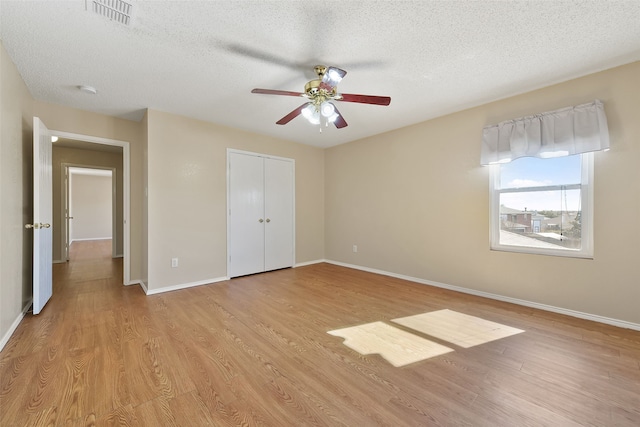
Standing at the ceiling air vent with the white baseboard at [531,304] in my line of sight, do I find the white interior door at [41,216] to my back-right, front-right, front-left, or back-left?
back-left

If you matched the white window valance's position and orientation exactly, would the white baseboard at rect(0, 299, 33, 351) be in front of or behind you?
in front

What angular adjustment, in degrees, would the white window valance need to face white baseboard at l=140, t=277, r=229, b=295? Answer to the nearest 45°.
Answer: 0° — it already faces it

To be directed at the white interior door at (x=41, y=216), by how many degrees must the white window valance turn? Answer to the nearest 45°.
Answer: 0° — it already faces it

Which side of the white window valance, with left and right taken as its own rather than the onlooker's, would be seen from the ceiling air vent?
front

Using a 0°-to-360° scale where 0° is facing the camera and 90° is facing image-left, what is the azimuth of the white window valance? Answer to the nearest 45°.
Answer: approximately 45°

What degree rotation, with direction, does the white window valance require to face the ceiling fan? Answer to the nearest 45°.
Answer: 0° — it already faces it

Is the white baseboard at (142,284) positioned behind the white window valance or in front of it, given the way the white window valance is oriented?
in front
